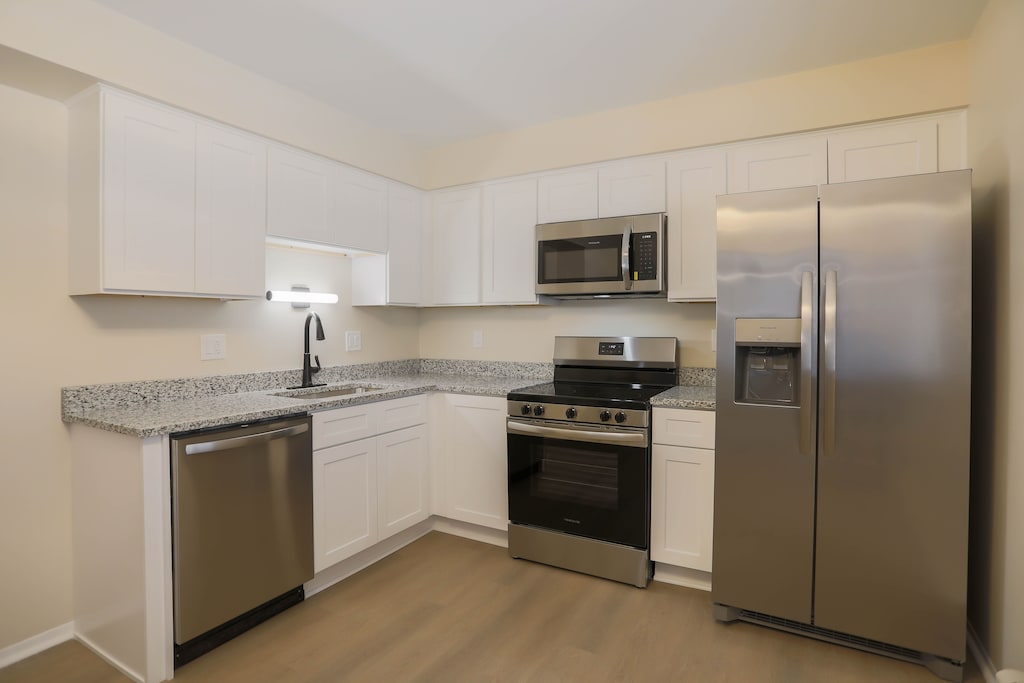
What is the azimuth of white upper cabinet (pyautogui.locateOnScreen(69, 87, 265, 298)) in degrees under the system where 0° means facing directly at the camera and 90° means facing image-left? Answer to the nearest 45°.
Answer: approximately 315°

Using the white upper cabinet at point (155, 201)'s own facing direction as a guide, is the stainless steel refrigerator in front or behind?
in front

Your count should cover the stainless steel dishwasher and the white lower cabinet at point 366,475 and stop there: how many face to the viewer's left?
0

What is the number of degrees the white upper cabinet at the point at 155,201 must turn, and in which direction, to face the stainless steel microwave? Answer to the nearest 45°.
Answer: approximately 45° to its left

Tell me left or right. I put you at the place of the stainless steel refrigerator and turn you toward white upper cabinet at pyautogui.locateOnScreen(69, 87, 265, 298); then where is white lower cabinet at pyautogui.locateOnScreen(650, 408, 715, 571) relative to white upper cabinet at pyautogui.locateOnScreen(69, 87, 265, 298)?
right

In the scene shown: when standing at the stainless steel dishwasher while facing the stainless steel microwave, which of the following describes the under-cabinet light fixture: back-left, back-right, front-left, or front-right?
front-left

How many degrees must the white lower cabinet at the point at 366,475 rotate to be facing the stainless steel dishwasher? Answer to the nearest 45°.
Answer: approximately 90° to its right

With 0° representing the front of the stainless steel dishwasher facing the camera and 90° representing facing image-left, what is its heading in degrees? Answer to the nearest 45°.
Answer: approximately 315°

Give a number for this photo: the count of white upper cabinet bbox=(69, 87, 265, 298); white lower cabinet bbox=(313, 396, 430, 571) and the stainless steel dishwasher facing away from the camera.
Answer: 0

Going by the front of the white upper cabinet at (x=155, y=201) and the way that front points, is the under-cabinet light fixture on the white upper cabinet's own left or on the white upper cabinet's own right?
on the white upper cabinet's own left

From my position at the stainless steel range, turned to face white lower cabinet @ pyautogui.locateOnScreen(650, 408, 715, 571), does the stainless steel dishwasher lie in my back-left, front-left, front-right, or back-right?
back-right

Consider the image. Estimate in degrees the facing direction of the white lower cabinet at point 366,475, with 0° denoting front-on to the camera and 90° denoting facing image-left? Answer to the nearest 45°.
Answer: approximately 315°
